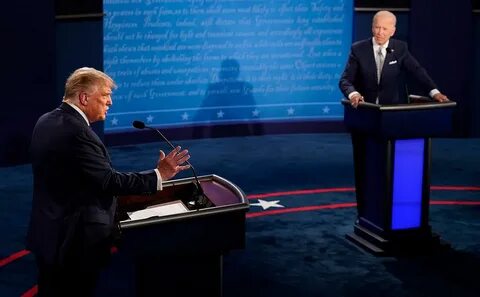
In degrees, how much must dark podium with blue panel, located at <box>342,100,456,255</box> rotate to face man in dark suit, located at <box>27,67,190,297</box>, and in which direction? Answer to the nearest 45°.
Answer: approximately 90° to its right

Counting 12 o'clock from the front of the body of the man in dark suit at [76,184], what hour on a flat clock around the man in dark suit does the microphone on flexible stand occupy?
The microphone on flexible stand is roughly at 11 o'clock from the man in dark suit.

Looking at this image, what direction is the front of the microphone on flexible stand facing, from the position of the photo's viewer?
facing to the left of the viewer

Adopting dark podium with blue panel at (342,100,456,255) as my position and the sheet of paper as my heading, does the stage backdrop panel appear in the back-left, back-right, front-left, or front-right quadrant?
back-right

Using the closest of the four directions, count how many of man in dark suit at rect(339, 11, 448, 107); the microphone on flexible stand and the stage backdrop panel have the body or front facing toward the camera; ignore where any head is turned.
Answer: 2

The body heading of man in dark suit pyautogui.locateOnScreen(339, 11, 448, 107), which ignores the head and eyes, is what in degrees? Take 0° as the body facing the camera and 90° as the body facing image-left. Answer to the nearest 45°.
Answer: approximately 0°

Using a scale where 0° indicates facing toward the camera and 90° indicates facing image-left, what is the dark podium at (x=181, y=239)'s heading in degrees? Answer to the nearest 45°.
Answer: approximately 270°

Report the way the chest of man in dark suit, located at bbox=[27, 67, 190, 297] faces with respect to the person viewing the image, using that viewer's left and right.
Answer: facing to the right of the viewer

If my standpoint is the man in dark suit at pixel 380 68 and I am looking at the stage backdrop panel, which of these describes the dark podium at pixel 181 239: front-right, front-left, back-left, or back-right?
back-left

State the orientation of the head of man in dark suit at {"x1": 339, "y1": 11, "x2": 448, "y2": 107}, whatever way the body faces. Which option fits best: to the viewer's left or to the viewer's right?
to the viewer's left

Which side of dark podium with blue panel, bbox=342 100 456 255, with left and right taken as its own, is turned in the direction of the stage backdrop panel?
back

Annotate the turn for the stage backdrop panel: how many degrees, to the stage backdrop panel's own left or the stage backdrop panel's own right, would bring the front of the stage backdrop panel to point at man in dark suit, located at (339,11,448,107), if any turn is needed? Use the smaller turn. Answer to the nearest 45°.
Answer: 0° — it already faces them
